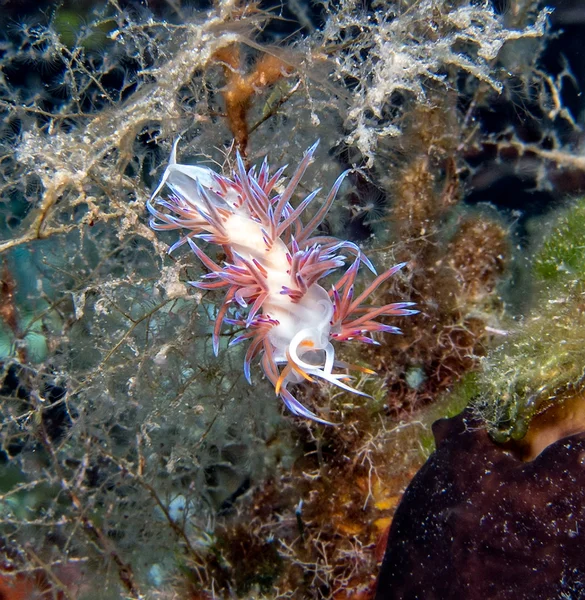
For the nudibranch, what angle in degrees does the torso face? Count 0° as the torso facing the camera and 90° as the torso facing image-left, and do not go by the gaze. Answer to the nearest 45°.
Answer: approximately 315°
